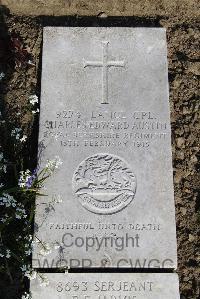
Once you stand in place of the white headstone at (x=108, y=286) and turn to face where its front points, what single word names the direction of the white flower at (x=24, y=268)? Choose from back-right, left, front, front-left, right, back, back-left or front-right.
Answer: right

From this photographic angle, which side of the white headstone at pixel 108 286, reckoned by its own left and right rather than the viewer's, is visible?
front

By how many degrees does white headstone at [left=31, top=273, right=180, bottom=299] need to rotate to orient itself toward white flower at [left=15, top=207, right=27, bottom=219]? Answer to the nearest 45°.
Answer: approximately 90° to its right

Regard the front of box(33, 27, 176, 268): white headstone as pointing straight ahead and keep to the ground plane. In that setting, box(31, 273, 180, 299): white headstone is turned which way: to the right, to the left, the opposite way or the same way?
the same way

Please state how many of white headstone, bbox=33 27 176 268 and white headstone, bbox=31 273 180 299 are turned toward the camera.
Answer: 2

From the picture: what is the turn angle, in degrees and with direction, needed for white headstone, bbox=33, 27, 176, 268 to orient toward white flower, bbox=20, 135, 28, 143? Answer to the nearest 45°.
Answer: approximately 90° to its right

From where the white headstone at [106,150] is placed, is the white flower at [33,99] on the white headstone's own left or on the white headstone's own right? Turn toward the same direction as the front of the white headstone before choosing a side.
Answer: on the white headstone's own right
